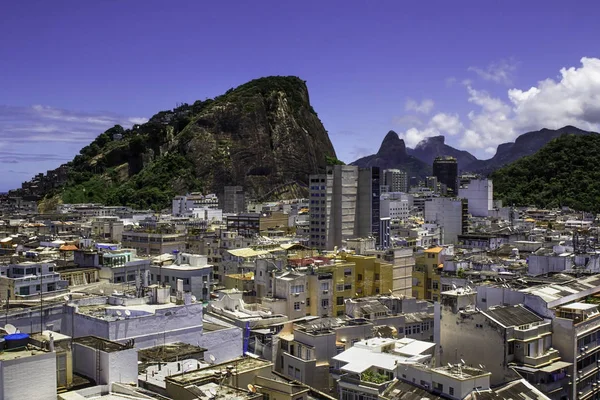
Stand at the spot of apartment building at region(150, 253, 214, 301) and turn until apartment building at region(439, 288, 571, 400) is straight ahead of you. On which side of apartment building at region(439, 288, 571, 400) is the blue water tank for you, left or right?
right

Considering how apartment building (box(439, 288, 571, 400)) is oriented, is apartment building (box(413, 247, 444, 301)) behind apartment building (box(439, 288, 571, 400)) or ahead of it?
behind

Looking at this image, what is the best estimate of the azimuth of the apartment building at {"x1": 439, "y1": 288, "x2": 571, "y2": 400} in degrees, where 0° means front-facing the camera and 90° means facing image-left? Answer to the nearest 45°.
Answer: approximately 315°

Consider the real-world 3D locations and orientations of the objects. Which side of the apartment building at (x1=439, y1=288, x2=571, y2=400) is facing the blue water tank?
right

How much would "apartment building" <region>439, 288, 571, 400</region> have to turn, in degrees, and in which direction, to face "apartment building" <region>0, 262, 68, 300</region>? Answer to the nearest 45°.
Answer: approximately 135° to its right

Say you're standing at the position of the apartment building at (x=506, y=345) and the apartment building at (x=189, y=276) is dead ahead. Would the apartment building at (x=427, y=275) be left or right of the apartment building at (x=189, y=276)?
right

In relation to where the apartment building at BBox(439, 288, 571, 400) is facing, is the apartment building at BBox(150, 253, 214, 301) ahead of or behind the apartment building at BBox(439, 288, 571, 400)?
behind
